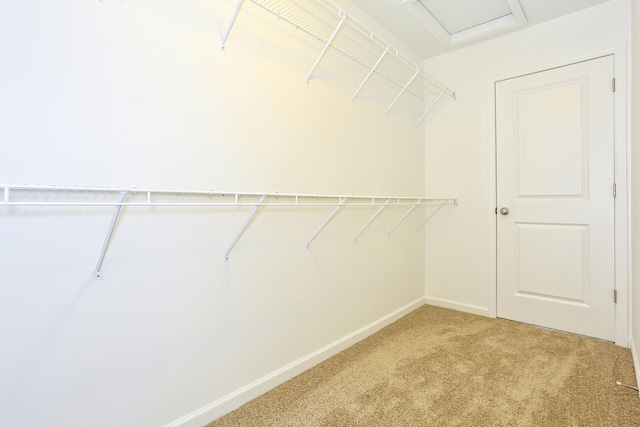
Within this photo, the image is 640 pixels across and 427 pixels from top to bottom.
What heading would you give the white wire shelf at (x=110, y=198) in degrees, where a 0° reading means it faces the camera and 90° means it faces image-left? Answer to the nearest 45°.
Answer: approximately 315°

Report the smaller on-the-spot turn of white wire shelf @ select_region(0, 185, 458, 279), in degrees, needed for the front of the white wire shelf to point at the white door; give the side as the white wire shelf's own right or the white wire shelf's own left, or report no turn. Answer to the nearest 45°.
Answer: approximately 45° to the white wire shelf's own left

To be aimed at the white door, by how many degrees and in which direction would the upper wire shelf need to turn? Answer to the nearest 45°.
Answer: approximately 45° to its left

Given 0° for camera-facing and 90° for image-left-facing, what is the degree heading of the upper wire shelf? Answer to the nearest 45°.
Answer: approximately 315°

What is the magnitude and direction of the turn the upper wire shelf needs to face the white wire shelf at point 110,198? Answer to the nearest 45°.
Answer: approximately 90° to its right
